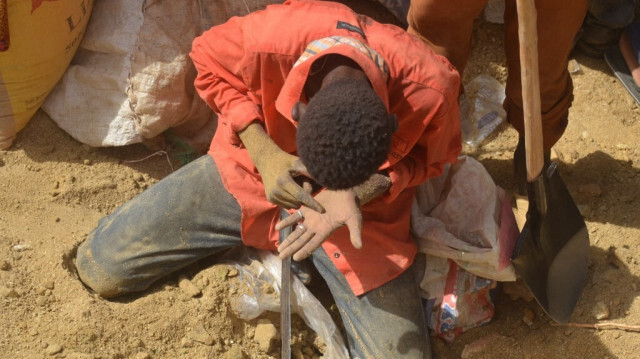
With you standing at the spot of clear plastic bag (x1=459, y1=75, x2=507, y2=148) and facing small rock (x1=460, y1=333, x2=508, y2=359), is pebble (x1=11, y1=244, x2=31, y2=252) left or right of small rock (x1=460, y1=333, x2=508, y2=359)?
right

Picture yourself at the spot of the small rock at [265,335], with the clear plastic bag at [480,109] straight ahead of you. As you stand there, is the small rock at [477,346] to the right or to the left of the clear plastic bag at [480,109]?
right
